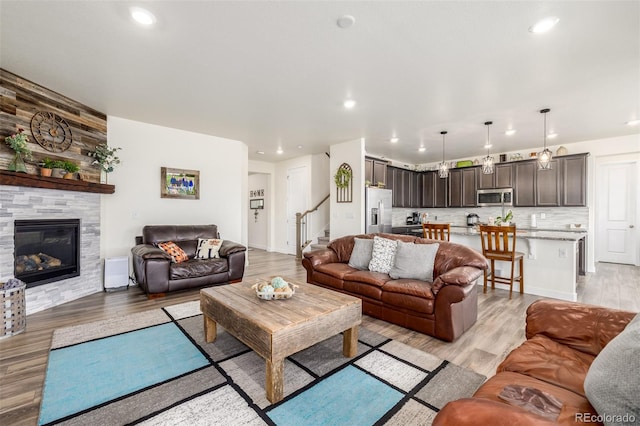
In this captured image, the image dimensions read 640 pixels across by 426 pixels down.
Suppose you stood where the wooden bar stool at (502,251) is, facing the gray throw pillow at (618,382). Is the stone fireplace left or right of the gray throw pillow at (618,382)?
right

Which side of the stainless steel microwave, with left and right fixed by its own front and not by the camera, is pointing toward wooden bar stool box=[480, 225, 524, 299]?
front

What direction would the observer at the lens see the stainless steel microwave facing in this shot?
facing the viewer

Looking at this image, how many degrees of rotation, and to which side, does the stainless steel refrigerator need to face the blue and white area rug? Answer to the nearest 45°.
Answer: approximately 45° to its right

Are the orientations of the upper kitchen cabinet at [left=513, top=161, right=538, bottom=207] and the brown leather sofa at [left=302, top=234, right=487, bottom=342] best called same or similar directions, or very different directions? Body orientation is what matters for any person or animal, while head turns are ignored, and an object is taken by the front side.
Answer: same or similar directions

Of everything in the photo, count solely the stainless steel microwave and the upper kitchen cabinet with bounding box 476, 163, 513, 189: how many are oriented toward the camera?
2

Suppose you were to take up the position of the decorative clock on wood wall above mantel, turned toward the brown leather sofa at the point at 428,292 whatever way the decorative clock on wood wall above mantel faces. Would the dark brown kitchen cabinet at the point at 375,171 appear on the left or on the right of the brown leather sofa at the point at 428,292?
left

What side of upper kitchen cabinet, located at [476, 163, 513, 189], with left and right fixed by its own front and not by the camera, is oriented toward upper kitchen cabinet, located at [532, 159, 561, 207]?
left

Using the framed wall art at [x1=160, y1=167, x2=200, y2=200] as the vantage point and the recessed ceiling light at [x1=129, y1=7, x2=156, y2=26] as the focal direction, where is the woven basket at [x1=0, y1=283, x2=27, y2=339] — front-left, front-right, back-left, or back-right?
front-right

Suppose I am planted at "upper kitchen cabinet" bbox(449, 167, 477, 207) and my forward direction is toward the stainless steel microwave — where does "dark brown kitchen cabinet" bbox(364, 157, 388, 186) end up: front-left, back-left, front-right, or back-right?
back-right

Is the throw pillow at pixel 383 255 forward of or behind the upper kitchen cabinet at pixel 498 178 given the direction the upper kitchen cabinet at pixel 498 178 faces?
forward

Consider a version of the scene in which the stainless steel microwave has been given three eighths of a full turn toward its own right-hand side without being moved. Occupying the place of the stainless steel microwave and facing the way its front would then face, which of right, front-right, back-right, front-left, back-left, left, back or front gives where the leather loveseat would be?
left

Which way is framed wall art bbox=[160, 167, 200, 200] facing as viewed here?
toward the camera

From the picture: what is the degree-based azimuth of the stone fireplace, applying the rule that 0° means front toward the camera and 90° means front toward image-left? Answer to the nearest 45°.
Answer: approximately 315°
